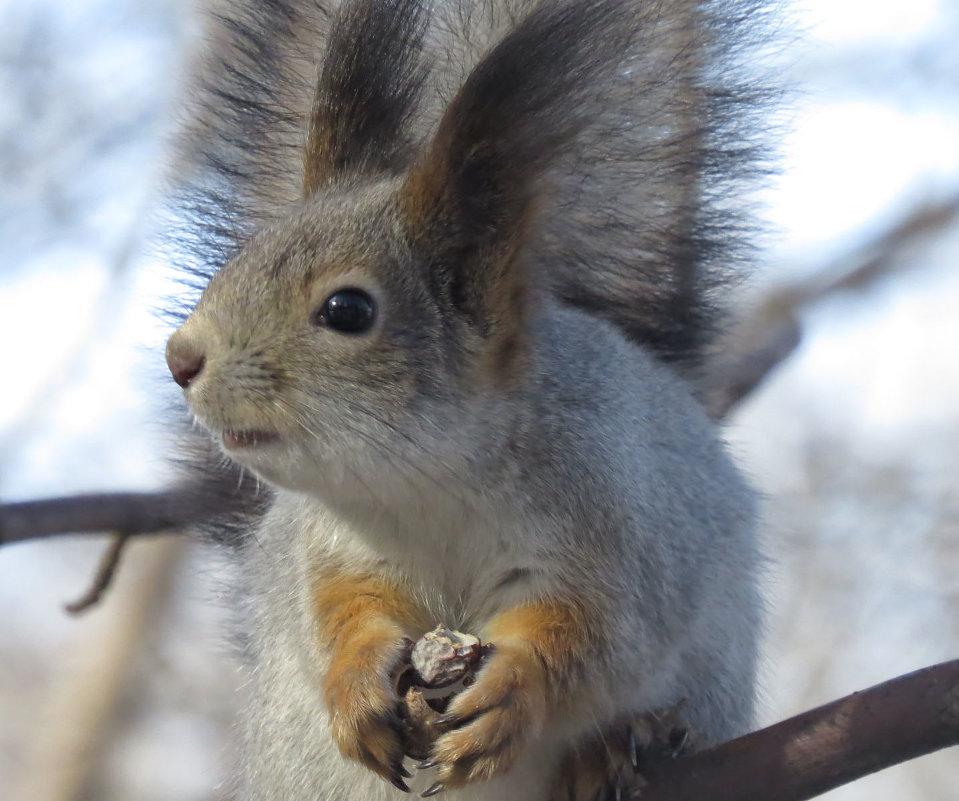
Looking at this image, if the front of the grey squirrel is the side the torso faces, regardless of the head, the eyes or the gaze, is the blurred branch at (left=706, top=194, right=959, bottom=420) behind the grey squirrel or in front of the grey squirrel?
behind

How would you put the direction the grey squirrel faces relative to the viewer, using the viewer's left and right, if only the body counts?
facing the viewer and to the left of the viewer

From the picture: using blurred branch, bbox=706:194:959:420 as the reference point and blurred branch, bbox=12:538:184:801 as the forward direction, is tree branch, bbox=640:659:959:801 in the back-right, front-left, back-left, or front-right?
front-left

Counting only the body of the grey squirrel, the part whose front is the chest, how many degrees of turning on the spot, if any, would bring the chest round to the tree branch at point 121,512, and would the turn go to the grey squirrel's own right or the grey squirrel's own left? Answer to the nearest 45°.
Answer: approximately 90° to the grey squirrel's own right
